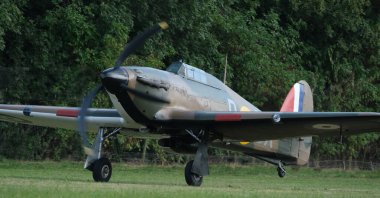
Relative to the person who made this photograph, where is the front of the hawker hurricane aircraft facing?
facing the viewer and to the left of the viewer
